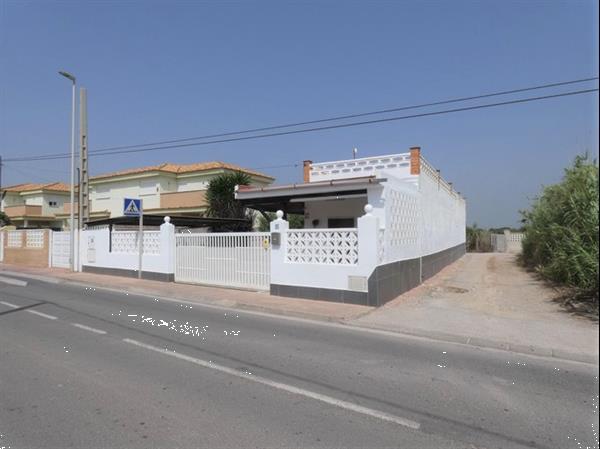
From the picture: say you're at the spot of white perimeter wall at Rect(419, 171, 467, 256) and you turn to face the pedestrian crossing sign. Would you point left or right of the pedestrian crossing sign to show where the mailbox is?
left

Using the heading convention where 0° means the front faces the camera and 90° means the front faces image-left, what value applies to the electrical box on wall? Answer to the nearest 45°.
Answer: approximately 45°

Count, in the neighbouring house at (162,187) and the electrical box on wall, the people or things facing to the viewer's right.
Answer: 0

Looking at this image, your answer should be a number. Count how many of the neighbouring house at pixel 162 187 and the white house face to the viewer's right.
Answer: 0

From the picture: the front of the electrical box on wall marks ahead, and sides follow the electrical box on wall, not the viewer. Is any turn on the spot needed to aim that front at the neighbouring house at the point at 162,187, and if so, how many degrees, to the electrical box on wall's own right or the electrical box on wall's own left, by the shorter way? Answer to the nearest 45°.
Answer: approximately 90° to the electrical box on wall's own right

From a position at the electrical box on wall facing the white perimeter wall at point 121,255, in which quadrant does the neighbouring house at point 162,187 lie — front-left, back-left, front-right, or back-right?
front-right

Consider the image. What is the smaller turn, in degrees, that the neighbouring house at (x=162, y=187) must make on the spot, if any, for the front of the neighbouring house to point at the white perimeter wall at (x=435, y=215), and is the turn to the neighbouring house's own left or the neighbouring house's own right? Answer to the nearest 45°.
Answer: approximately 90° to the neighbouring house's own left

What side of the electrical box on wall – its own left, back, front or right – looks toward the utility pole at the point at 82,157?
right

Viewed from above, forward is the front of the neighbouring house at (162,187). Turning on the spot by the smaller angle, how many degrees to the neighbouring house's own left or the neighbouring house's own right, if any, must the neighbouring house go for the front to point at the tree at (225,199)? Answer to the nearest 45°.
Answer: approximately 45° to the neighbouring house's own left

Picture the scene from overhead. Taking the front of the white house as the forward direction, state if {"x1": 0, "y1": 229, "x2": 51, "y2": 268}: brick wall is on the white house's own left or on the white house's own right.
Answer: on the white house's own right

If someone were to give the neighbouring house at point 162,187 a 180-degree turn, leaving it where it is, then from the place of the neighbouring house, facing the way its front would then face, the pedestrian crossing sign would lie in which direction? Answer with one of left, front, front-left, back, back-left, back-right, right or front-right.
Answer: back-right

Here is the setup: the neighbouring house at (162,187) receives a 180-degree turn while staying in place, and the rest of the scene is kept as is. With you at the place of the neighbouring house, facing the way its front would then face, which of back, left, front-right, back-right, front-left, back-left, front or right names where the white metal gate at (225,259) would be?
back-right

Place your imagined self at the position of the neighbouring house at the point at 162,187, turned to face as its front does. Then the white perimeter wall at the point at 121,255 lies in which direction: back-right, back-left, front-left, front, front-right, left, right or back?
front-left

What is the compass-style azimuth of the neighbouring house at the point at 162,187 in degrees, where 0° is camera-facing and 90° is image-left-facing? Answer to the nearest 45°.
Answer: approximately 45°

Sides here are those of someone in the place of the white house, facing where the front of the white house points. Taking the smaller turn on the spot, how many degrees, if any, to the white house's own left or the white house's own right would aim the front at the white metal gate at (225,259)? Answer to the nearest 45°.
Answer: approximately 45° to the white house's own right

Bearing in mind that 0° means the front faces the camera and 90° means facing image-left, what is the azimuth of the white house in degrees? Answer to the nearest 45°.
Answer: approximately 45°

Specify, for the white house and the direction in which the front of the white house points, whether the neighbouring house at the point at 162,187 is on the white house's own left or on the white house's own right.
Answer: on the white house's own right
